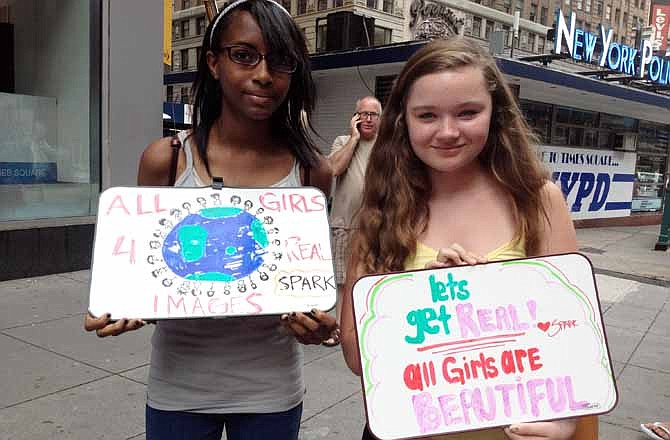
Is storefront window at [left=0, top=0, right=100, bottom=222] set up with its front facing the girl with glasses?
yes

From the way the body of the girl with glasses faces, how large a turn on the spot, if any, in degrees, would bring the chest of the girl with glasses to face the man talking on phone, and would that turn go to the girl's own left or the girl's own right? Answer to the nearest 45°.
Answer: approximately 180°

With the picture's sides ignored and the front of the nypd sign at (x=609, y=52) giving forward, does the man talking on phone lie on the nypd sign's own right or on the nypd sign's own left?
on the nypd sign's own right

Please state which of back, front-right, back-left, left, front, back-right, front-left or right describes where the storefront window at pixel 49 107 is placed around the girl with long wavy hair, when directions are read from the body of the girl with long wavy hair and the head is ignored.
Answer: back-right

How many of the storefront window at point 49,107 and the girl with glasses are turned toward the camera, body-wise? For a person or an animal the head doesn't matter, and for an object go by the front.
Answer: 2

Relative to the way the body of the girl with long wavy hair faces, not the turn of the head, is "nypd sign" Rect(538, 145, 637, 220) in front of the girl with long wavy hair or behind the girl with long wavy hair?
behind

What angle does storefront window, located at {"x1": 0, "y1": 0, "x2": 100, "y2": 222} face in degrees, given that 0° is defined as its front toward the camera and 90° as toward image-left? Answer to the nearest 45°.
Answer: approximately 0°
